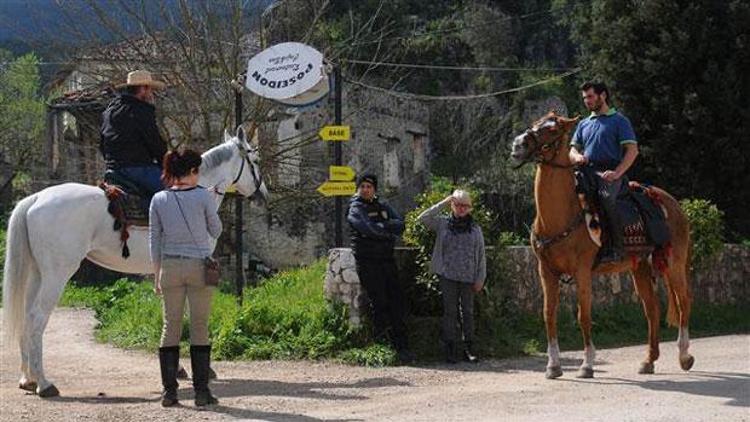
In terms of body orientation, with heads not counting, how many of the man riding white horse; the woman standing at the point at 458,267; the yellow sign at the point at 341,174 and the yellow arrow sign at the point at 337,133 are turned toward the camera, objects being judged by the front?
3

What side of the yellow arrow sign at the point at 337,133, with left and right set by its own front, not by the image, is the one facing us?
front

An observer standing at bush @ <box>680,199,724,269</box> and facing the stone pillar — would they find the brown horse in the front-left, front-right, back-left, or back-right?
front-left

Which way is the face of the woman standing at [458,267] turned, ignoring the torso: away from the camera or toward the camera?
toward the camera

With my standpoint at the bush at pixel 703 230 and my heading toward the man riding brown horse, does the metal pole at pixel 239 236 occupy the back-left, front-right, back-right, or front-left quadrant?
front-right

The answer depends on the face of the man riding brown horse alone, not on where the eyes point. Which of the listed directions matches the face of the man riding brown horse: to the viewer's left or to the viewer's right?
to the viewer's left

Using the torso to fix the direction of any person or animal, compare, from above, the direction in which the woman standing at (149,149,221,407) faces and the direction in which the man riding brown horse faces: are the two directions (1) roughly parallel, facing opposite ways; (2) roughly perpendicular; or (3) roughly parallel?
roughly perpendicular

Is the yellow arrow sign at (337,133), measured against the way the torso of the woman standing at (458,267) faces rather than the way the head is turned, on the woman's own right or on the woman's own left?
on the woman's own right

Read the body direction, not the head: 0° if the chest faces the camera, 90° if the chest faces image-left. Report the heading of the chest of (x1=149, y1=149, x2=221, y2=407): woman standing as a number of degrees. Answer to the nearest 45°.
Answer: approximately 180°

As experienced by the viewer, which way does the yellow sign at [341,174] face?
facing the viewer

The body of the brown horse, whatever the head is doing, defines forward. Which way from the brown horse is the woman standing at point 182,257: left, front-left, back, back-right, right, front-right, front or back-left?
front

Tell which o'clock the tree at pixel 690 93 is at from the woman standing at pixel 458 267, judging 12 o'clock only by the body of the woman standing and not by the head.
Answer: The tree is roughly at 7 o'clock from the woman standing.

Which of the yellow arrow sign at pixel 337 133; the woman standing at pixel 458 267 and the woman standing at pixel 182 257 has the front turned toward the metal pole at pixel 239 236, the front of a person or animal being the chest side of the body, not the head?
the woman standing at pixel 182 257

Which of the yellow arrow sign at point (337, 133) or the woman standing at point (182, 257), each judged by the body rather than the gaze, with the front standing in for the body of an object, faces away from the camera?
the woman standing

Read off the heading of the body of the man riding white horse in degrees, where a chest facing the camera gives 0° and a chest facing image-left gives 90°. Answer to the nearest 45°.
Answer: approximately 225°

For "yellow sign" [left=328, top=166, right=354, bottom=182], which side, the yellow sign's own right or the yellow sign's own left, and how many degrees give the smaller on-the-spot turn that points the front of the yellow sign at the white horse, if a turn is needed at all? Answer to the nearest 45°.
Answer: approximately 45° to the yellow sign's own right

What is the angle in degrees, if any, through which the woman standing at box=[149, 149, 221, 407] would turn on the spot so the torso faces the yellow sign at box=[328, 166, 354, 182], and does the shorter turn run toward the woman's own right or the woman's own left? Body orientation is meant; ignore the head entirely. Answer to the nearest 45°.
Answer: approximately 45° to the woman's own right
